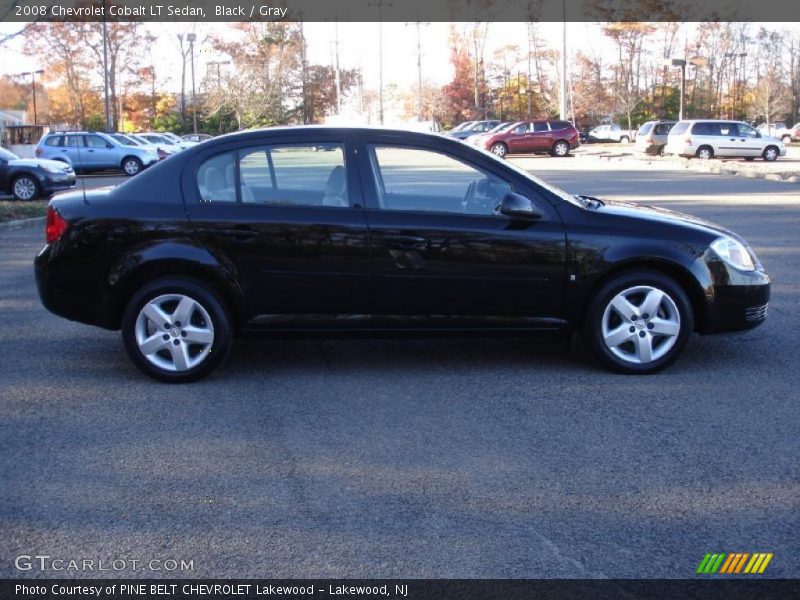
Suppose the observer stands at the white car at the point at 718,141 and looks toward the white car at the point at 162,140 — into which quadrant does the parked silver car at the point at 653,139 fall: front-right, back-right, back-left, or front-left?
front-right

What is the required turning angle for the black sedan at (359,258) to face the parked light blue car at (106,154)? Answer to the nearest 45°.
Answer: approximately 90° to its left

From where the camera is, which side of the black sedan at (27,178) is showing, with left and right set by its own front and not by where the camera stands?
right

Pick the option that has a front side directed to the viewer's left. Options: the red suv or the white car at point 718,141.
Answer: the red suv

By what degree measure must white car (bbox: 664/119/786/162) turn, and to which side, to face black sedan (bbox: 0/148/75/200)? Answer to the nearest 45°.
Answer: approximately 180°

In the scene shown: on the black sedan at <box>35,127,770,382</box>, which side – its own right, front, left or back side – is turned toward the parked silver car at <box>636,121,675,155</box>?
left

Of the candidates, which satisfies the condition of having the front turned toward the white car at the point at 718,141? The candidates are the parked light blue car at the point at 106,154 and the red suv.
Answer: the parked light blue car

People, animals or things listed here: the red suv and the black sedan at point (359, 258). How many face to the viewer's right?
1

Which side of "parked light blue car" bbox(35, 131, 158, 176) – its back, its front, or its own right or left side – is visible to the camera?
right

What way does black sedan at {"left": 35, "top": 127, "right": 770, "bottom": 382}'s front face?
to the viewer's right

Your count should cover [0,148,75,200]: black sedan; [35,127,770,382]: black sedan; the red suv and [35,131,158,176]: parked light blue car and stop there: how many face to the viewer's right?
3

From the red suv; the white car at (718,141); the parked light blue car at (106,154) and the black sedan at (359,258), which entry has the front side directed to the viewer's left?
the red suv

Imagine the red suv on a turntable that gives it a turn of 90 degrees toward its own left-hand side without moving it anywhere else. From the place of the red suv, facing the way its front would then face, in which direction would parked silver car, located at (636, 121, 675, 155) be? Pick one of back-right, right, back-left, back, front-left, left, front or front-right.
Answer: front-left

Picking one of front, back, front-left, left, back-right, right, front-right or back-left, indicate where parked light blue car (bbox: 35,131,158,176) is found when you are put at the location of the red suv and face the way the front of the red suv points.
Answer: front-left

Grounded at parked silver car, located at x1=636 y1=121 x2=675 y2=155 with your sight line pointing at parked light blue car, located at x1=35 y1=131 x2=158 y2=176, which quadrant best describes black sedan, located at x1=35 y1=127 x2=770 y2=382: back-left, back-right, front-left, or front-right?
front-left

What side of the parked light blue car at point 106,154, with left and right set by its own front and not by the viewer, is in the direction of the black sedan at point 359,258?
right

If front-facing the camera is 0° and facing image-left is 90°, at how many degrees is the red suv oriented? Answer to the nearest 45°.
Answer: approximately 90°

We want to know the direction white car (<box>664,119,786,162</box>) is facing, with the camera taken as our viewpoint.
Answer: facing away from the viewer and to the right of the viewer
